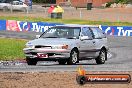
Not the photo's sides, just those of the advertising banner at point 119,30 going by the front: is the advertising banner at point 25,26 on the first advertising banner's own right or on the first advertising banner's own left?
on the first advertising banner's own right

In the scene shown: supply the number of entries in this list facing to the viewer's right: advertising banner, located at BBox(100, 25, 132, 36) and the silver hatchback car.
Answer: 0

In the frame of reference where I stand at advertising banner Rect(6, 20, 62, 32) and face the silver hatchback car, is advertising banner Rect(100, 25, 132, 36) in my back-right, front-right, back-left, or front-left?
front-left

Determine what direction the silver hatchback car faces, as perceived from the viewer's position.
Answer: facing the viewer and to the left of the viewer

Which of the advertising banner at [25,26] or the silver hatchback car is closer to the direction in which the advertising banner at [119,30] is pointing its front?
the silver hatchback car

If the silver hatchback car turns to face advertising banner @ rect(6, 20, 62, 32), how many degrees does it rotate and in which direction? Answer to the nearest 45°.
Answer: approximately 135° to its right

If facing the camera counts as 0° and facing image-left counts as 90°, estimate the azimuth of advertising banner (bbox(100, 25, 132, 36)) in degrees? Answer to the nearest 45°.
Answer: approximately 0°

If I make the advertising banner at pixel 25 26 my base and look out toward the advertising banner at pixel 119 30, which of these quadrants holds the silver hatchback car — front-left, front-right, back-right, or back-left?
front-right

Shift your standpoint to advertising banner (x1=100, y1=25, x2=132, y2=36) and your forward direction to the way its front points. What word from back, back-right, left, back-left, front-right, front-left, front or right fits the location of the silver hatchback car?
front
